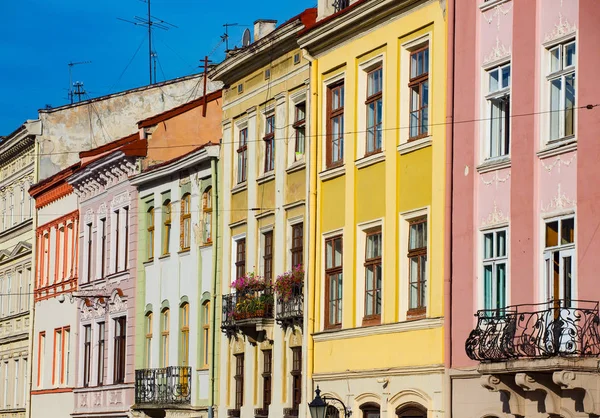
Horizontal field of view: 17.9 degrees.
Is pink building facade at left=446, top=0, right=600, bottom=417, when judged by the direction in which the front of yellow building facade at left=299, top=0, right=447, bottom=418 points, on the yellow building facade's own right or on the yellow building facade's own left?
on the yellow building facade's own left

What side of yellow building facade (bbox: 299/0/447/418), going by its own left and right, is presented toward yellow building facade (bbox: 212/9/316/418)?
right

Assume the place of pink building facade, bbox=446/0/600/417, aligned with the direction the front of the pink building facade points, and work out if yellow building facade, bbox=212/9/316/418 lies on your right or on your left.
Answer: on your right

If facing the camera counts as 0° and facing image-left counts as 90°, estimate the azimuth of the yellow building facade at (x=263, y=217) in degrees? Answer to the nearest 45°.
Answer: approximately 45°

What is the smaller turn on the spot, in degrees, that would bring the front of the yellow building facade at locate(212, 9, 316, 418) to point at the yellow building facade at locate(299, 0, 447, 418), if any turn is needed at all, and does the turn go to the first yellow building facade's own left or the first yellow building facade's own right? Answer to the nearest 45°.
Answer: approximately 45° to the first yellow building facade's own left

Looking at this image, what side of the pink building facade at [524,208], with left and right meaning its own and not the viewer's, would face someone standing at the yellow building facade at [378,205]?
right

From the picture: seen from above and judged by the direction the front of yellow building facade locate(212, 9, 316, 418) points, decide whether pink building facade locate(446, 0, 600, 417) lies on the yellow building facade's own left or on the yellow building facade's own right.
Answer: on the yellow building facade's own left

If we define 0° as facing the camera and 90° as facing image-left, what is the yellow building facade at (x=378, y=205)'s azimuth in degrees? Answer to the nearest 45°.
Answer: approximately 45°
